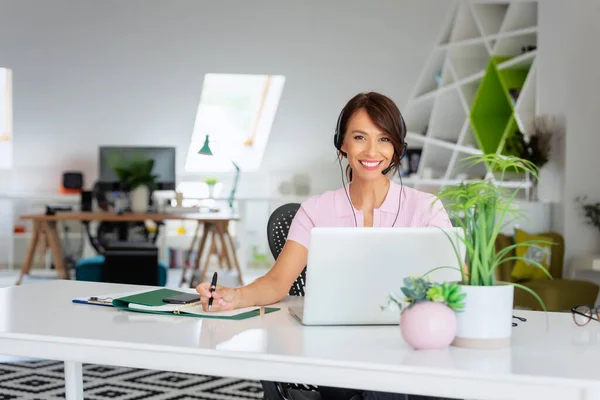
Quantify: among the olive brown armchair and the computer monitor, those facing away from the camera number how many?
0

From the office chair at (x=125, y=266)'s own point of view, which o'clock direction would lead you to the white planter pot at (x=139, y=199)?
The white planter pot is roughly at 12 o'clock from the office chair.

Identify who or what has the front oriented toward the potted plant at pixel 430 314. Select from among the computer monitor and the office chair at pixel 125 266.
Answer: the computer monitor

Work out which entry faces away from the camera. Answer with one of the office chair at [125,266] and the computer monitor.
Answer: the office chair

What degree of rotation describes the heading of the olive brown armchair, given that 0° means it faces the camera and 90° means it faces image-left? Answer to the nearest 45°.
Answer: approximately 315°

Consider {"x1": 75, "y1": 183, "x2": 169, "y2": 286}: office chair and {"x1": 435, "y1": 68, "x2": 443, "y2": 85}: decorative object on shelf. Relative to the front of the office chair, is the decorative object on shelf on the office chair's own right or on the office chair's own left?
on the office chair's own right

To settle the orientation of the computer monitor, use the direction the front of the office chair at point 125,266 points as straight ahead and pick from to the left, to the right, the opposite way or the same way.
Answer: the opposite way

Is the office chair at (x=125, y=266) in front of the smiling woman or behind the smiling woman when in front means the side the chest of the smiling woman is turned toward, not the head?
behind

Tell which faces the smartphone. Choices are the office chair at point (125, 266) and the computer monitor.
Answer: the computer monitor

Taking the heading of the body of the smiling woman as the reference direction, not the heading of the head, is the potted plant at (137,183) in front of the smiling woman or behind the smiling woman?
behind

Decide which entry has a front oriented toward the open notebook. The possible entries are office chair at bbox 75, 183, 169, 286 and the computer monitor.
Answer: the computer monitor

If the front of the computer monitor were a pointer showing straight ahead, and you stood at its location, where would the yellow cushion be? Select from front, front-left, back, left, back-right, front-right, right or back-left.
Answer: front-left
